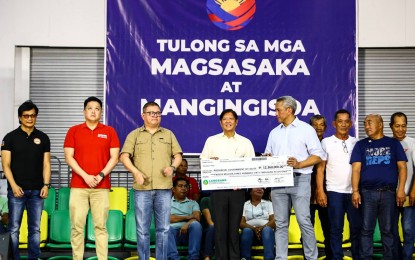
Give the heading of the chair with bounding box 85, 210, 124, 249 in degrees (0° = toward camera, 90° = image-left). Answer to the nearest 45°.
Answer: approximately 0°

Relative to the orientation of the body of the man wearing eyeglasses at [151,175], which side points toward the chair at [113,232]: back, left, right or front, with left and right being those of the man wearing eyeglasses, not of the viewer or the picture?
back

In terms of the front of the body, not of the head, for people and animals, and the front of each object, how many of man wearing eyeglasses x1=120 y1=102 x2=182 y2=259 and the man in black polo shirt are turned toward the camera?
2

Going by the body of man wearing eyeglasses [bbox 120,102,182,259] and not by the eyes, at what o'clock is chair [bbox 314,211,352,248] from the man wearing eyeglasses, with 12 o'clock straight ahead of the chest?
The chair is roughly at 8 o'clock from the man wearing eyeglasses.

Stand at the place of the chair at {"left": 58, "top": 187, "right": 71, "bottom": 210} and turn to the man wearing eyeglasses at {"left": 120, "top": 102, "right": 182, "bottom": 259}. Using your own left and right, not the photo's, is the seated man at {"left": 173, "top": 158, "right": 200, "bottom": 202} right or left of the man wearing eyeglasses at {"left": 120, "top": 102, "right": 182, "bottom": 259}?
left

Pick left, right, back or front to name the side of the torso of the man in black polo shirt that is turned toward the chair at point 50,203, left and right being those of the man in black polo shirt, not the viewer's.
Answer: back

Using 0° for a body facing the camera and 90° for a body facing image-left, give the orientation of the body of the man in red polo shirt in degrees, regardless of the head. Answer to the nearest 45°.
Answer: approximately 0°

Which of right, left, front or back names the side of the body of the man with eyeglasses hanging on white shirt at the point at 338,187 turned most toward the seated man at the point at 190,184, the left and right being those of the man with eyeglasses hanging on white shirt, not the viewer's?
right

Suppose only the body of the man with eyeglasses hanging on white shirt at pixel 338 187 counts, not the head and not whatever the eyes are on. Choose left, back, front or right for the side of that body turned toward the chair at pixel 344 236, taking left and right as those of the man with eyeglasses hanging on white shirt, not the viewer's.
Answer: back
